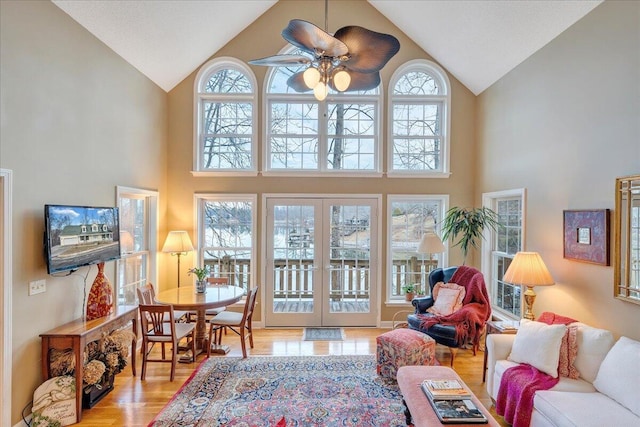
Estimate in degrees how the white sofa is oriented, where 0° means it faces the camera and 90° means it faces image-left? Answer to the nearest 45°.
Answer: approximately 45°

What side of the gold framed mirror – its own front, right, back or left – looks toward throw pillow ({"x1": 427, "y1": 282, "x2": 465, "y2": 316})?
right

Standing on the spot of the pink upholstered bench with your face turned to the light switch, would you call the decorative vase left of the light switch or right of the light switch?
right

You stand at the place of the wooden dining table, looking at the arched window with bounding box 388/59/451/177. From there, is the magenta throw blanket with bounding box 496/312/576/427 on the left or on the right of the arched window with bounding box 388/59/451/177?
right

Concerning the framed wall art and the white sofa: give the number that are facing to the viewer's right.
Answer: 0

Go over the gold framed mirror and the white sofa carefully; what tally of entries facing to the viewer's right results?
0

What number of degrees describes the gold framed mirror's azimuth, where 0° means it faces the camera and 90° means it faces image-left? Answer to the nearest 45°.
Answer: approximately 45°

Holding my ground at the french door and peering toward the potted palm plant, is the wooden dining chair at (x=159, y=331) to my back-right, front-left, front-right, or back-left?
back-right

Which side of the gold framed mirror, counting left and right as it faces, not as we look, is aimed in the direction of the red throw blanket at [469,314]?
right

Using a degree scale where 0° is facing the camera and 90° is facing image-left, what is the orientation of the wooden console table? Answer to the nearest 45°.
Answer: approximately 315°

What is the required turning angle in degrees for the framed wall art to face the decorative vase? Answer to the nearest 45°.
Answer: approximately 45° to its right

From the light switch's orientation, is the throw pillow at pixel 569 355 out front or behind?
out front

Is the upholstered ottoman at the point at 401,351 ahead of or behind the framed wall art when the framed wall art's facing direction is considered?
ahead
